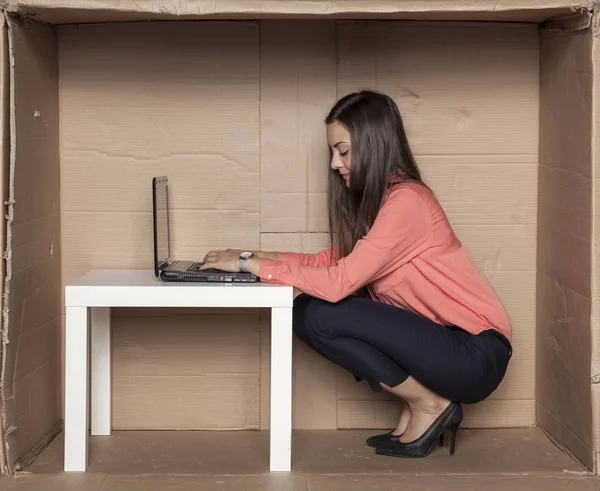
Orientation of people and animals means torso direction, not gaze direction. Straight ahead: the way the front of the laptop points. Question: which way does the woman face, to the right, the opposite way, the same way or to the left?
the opposite way

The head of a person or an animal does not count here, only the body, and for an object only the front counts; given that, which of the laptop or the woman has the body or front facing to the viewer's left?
the woman

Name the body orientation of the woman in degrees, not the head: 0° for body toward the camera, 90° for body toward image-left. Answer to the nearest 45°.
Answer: approximately 90°

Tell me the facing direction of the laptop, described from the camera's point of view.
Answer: facing to the right of the viewer

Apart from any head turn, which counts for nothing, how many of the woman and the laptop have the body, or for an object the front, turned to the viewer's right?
1

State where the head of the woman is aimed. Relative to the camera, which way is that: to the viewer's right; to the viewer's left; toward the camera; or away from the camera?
to the viewer's left
